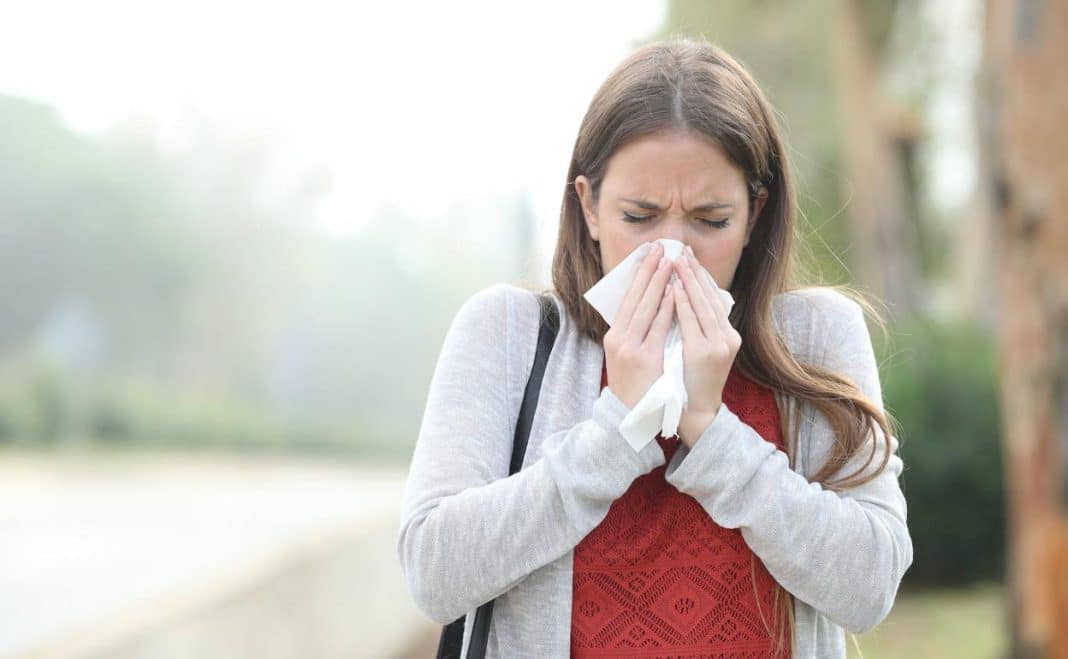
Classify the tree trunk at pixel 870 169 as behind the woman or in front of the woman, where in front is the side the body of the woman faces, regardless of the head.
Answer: behind

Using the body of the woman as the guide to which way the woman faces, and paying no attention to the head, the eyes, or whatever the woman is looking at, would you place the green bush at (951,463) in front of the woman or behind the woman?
behind

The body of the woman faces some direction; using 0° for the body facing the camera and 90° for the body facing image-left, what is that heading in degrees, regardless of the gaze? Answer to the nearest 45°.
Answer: approximately 0°
